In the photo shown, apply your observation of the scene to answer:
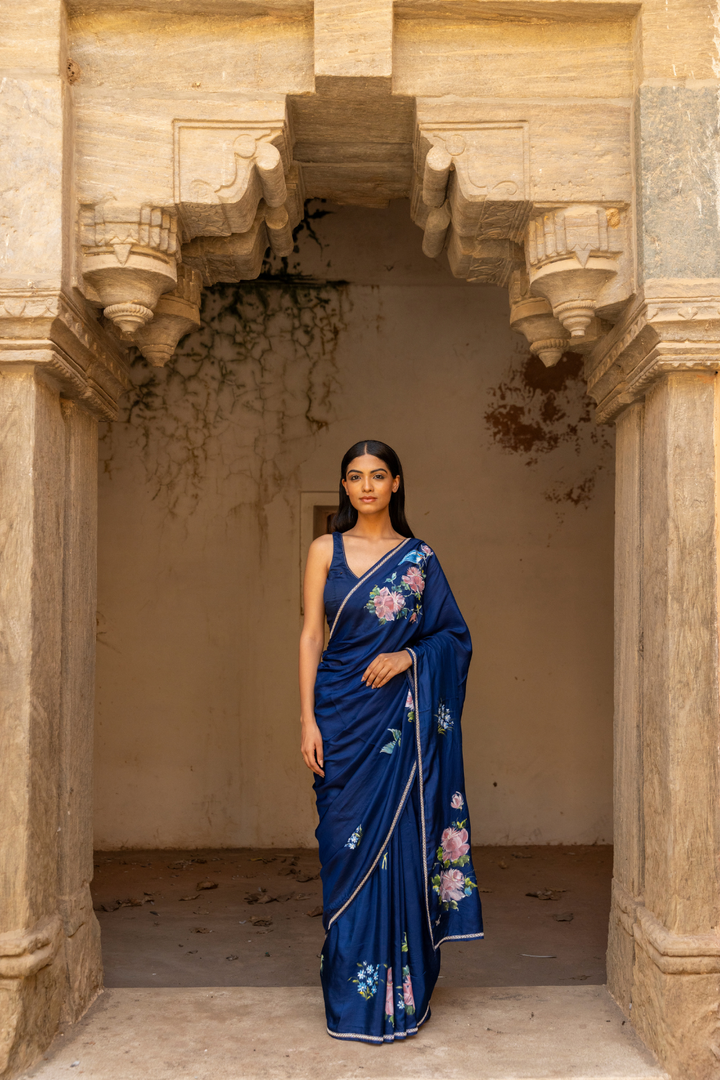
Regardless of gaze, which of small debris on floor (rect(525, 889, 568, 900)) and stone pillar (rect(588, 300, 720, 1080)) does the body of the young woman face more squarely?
the stone pillar

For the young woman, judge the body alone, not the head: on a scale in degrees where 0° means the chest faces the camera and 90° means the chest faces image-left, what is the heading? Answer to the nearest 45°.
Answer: approximately 0°

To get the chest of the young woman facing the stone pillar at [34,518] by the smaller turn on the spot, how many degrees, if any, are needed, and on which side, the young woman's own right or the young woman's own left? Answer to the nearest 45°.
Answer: approximately 90° to the young woman's own right

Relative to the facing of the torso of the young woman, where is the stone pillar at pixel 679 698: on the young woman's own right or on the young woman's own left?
on the young woman's own left

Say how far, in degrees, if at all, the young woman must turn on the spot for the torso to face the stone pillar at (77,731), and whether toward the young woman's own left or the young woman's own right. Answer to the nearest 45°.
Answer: approximately 90° to the young woman's own right

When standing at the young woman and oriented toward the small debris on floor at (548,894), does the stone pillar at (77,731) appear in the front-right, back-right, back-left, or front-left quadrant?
back-left

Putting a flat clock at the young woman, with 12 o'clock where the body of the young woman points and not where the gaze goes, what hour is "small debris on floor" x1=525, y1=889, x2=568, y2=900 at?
The small debris on floor is roughly at 7 o'clock from the young woman.
